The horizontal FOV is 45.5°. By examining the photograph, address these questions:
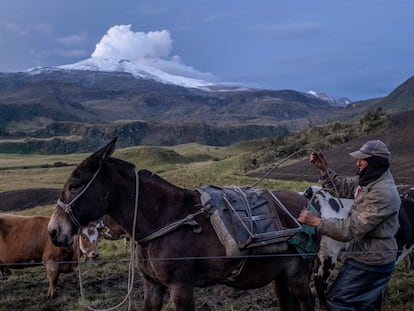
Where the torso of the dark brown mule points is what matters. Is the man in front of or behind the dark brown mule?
behind

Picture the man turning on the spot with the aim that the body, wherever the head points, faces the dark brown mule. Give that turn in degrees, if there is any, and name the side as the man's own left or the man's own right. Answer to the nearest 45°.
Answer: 0° — they already face it

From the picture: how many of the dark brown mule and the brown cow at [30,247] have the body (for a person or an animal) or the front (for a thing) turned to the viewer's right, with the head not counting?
1

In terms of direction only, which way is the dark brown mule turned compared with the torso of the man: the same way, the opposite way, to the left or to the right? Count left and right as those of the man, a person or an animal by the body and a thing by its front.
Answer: the same way

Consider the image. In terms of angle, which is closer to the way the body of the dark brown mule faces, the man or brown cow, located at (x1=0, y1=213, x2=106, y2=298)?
the brown cow

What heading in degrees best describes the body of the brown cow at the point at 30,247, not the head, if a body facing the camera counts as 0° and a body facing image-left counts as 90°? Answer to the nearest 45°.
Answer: approximately 270°

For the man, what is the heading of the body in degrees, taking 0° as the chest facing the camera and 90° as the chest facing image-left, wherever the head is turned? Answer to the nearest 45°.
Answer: approximately 90°

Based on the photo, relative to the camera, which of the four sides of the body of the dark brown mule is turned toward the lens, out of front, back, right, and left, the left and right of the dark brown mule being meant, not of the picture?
left

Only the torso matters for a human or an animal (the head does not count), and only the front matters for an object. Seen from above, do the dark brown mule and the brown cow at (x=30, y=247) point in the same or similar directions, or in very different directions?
very different directions

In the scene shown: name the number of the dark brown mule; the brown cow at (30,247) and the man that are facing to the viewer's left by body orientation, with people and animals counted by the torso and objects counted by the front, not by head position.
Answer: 2

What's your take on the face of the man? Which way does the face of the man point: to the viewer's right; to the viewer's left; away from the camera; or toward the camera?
to the viewer's left

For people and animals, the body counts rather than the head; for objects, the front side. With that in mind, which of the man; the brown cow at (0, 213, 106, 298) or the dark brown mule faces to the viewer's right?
the brown cow

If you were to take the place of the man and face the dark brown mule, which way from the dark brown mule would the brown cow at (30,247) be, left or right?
right
